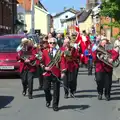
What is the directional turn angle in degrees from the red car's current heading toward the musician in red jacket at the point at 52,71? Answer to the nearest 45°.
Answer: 0° — it already faces them

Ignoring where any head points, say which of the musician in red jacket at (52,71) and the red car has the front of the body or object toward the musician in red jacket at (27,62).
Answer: the red car

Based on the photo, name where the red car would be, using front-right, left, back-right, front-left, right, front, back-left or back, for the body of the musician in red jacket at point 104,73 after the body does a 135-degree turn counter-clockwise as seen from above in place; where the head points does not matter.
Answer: left

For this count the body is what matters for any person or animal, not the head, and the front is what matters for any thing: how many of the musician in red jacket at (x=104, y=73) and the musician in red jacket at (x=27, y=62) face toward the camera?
2

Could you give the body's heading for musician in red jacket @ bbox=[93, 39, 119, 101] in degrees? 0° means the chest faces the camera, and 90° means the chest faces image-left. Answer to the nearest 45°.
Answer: approximately 0°

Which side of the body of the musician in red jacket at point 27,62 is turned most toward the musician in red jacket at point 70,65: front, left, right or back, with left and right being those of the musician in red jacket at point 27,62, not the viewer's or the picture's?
left

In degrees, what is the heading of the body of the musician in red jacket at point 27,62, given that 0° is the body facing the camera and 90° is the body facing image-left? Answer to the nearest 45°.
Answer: approximately 0°
